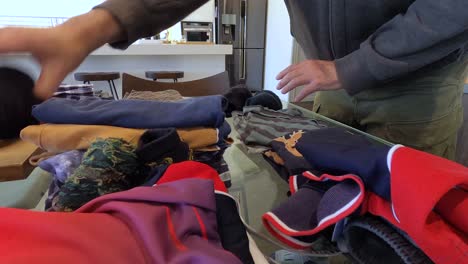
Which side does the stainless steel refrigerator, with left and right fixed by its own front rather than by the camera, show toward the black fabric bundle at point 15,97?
front

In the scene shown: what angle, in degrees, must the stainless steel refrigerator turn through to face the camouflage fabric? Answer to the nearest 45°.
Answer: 0° — it already faces it

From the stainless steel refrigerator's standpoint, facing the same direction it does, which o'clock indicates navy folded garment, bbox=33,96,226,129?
The navy folded garment is roughly at 12 o'clock from the stainless steel refrigerator.

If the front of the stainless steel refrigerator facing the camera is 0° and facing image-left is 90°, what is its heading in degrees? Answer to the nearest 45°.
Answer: approximately 0°

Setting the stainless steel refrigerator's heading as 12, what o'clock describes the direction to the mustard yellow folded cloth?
The mustard yellow folded cloth is roughly at 12 o'clock from the stainless steel refrigerator.

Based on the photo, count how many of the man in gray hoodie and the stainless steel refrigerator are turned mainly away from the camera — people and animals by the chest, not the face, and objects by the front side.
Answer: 0

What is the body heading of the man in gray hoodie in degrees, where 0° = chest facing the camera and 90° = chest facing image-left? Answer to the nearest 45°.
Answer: approximately 45°

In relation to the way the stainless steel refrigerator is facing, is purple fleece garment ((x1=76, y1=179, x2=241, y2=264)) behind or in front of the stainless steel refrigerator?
in front

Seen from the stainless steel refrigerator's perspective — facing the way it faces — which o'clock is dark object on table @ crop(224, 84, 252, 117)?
The dark object on table is roughly at 12 o'clock from the stainless steel refrigerator.
